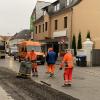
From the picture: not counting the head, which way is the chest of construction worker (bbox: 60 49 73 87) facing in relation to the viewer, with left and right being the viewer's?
facing away from the viewer and to the left of the viewer
